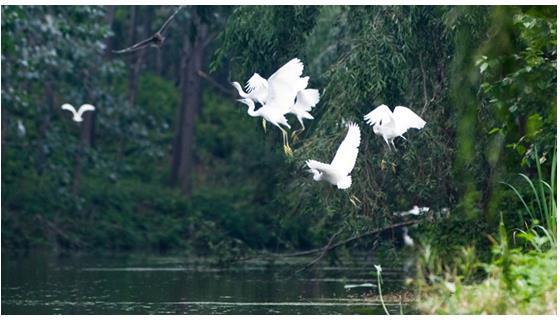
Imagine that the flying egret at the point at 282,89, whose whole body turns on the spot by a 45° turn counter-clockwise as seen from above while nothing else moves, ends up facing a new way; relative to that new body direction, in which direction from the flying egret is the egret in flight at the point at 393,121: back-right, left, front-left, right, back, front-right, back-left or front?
back-left

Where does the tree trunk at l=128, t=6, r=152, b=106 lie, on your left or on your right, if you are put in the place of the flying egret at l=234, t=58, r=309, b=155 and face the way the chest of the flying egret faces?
on your right

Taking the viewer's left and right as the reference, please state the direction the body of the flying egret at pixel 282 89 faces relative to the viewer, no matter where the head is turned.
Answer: facing to the left of the viewer

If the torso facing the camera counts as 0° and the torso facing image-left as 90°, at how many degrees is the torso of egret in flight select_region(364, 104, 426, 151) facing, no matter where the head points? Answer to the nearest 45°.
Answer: approximately 45°

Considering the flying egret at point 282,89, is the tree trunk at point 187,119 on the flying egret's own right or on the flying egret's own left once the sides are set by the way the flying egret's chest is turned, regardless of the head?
on the flying egret's own right

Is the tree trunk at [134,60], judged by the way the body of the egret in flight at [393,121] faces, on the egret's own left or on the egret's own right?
on the egret's own right

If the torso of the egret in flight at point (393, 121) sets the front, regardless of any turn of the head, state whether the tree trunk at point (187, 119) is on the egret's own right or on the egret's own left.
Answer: on the egret's own right
